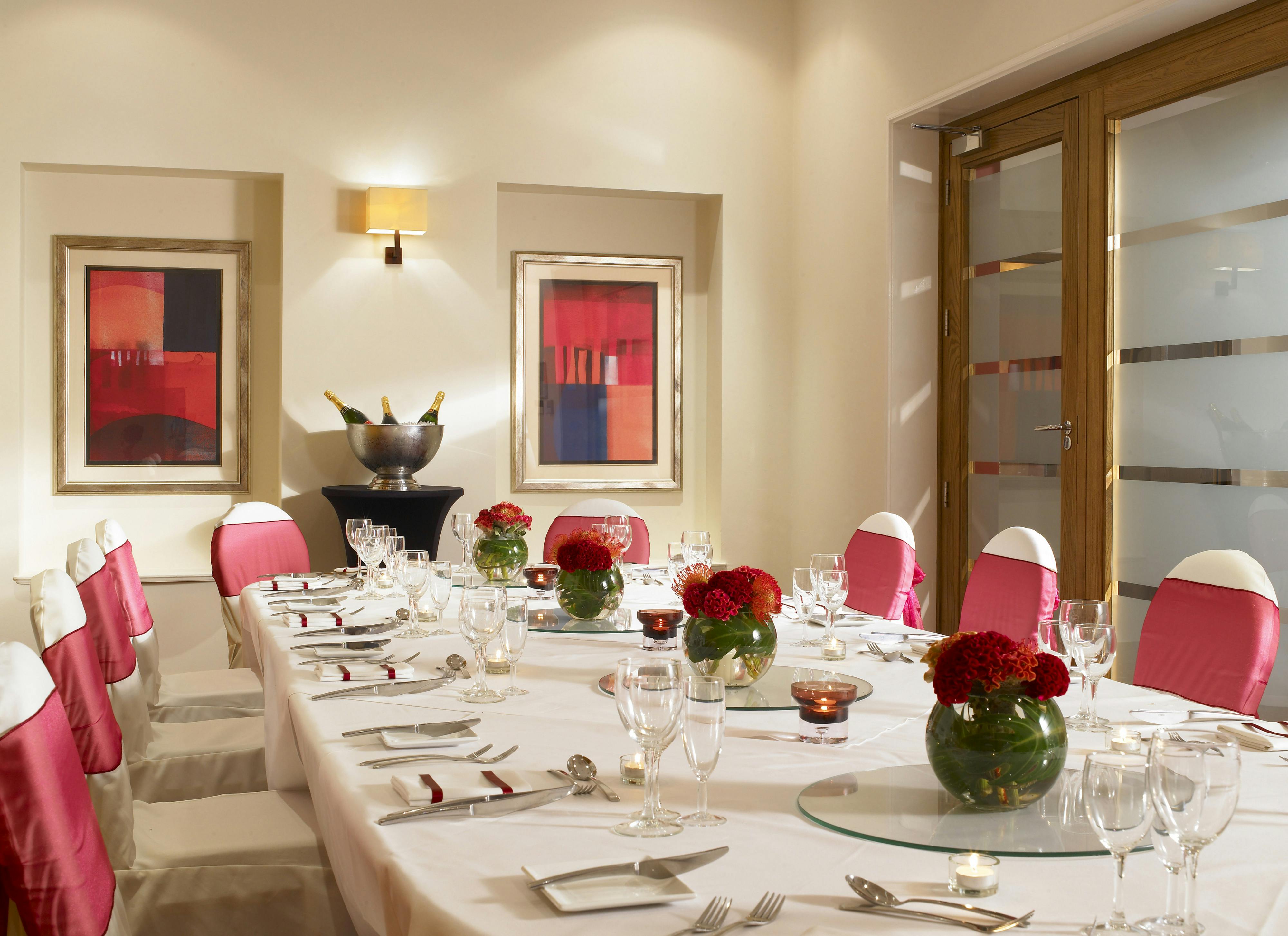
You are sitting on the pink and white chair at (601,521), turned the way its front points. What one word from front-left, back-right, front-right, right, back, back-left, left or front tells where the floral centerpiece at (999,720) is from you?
front

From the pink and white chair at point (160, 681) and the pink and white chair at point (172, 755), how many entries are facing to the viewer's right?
2

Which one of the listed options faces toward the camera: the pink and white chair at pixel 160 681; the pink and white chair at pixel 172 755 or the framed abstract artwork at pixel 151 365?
the framed abstract artwork

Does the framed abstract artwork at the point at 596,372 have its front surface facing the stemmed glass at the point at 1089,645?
yes

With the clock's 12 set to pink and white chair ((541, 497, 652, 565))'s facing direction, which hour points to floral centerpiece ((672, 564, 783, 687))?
The floral centerpiece is roughly at 12 o'clock from the pink and white chair.

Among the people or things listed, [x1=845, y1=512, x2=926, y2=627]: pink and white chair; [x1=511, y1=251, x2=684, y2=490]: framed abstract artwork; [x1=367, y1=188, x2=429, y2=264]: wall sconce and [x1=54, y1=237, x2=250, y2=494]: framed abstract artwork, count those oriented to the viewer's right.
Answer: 0

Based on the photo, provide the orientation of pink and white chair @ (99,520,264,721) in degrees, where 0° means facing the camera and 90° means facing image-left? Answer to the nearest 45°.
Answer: approximately 270°

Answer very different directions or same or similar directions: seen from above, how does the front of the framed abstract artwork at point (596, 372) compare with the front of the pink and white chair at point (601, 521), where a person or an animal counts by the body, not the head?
same or similar directions

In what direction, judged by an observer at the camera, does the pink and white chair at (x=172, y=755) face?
facing to the right of the viewer

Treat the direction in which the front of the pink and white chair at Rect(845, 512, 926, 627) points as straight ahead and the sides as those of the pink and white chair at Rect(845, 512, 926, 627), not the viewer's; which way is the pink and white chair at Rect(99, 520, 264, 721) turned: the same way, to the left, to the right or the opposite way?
the opposite way

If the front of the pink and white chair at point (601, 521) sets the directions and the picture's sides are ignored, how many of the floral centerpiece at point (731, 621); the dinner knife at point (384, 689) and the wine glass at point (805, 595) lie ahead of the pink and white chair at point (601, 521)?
3

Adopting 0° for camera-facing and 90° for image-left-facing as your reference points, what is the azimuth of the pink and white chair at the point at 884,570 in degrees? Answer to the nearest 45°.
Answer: approximately 45°

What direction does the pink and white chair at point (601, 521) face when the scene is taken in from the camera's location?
facing the viewer

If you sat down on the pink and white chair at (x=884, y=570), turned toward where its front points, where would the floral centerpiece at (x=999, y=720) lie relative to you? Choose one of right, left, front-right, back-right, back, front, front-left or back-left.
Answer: front-left

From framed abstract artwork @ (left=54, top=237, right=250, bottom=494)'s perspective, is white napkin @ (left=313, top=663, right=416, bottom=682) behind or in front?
in front

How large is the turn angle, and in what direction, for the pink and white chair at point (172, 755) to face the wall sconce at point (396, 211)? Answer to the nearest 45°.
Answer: approximately 90° to its left

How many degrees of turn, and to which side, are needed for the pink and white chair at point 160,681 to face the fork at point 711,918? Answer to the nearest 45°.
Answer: approximately 90° to its right

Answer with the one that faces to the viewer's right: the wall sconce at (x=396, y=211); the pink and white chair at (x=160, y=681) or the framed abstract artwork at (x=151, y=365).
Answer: the pink and white chair

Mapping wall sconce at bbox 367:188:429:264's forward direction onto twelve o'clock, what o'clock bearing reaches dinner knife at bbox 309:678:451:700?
The dinner knife is roughly at 12 o'clock from the wall sconce.

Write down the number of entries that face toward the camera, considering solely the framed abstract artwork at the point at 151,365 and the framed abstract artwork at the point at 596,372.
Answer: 2

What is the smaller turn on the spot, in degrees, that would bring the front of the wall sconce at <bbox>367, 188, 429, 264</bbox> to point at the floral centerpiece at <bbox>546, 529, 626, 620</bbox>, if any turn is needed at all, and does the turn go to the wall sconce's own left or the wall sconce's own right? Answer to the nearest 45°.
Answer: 0° — it already faces it
